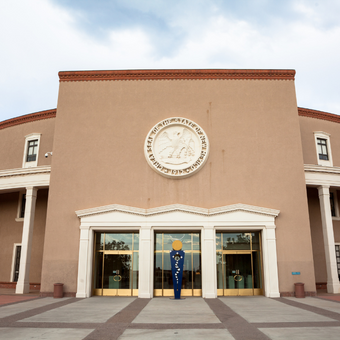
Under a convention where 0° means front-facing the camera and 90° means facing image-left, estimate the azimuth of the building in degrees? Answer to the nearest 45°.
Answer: approximately 0°
